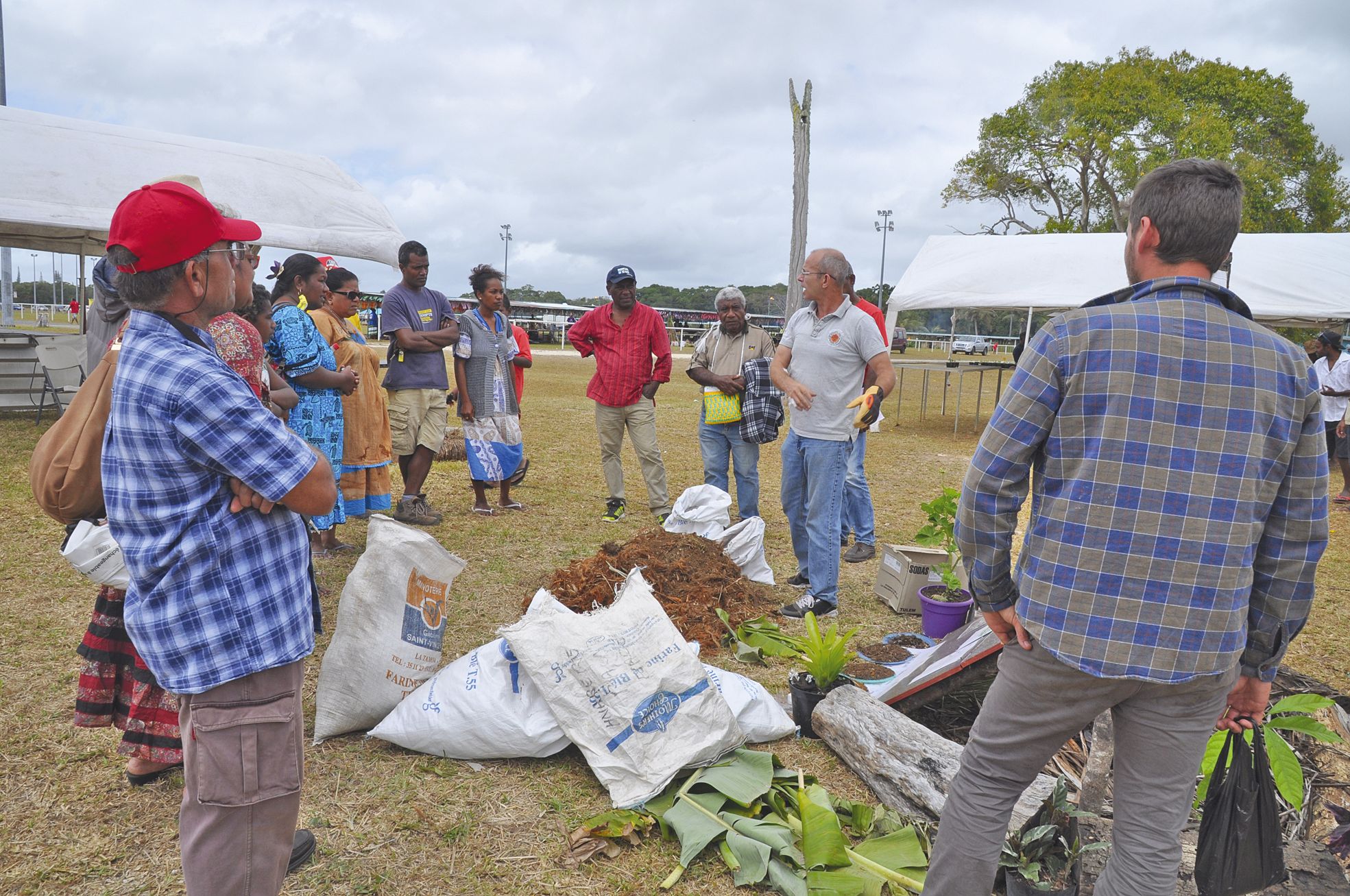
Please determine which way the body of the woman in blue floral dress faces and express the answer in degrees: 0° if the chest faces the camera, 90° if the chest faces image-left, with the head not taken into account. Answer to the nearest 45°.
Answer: approximately 270°

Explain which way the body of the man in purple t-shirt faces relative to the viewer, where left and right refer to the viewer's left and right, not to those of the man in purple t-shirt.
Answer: facing the viewer and to the right of the viewer

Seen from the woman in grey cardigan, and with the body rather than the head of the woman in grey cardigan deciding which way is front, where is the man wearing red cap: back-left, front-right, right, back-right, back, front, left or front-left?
front-right

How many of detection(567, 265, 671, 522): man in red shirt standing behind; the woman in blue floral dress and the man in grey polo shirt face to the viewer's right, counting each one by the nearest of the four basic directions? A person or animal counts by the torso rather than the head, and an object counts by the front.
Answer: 1

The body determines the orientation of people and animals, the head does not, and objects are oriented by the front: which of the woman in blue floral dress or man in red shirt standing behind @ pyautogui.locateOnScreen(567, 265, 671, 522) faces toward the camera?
the man in red shirt standing behind

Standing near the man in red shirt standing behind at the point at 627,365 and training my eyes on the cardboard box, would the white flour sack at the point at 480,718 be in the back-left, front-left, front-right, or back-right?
front-right

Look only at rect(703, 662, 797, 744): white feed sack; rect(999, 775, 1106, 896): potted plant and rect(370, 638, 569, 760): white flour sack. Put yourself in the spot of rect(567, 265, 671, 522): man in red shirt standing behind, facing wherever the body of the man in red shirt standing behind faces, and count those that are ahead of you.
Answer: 3

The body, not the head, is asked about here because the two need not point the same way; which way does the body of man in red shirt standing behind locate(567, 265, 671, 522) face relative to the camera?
toward the camera

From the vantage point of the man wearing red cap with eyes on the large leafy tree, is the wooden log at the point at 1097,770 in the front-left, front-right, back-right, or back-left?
front-right

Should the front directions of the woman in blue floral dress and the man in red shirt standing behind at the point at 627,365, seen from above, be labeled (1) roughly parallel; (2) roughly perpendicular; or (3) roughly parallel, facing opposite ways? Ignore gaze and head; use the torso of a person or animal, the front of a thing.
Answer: roughly perpendicular

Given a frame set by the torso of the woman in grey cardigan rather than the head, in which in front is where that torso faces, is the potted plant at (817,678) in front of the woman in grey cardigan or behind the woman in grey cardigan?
in front

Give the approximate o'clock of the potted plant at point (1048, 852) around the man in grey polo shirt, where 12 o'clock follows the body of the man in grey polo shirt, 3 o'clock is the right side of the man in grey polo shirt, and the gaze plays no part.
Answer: The potted plant is roughly at 10 o'clock from the man in grey polo shirt.

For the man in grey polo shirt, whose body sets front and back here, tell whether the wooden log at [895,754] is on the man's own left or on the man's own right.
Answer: on the man's own left
